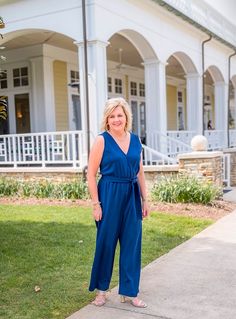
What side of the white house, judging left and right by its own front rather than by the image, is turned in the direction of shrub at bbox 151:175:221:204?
front

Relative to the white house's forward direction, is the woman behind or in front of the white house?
in front

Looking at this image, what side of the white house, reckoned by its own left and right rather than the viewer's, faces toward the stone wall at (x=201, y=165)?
front

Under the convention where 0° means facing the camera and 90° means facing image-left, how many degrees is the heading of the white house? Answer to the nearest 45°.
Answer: approximately 315°
